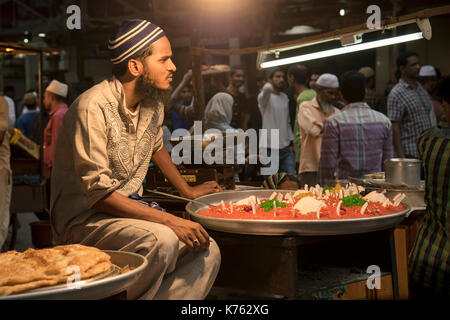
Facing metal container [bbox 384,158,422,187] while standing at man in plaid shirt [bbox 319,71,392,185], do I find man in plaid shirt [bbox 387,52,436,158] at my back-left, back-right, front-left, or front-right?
back-left

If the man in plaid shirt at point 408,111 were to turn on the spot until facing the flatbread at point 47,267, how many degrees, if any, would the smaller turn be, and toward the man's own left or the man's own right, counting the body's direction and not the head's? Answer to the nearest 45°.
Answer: approximately 45° to the man's own right

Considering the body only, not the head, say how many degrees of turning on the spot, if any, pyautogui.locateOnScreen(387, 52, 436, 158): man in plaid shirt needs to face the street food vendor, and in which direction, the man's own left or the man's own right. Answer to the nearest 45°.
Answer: approximately 45° to the man's own right

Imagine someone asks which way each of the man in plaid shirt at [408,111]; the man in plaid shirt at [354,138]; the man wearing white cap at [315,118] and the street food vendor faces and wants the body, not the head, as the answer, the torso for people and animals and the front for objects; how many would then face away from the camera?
1

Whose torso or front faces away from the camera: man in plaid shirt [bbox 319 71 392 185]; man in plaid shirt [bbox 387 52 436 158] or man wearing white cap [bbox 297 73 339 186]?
man in plaid shirt [bbox 319 71 392 185]

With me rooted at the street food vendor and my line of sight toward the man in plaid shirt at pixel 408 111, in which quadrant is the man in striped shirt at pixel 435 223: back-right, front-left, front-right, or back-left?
front-right

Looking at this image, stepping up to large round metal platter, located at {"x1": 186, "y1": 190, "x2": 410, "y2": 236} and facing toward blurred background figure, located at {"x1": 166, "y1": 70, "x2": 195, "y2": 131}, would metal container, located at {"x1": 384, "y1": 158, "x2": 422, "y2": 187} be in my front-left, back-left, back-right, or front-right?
front-right

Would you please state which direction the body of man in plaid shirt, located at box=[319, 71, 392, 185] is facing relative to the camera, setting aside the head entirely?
away from the camera

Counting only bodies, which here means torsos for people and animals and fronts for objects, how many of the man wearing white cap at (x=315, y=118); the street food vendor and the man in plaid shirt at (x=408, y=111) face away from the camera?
0

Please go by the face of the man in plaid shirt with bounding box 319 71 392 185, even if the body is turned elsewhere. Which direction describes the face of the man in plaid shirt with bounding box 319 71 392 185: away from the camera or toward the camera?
away from the camera

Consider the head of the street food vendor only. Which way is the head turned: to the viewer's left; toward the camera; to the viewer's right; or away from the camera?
to the viewer's right

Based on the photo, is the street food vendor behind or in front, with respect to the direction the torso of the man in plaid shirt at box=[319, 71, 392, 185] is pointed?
behind

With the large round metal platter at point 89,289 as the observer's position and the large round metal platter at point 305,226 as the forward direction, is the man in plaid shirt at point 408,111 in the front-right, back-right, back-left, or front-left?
front-left

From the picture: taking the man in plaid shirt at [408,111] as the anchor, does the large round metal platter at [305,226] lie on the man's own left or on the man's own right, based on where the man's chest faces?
on the man's own right

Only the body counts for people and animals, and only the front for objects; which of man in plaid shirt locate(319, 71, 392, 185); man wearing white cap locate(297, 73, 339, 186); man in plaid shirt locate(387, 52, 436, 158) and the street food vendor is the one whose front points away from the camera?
man in plaid shirt locate(319, 71, 392, 185)

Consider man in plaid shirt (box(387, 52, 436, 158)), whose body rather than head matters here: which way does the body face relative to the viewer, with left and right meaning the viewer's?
facing the viewer and to the right of the viewer
